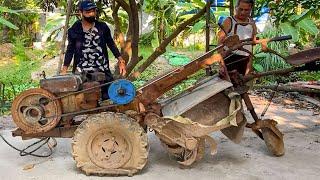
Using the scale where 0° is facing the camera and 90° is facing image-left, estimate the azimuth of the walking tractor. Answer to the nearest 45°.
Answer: approximately 90°

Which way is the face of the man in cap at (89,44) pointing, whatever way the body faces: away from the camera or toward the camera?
toward the camera
